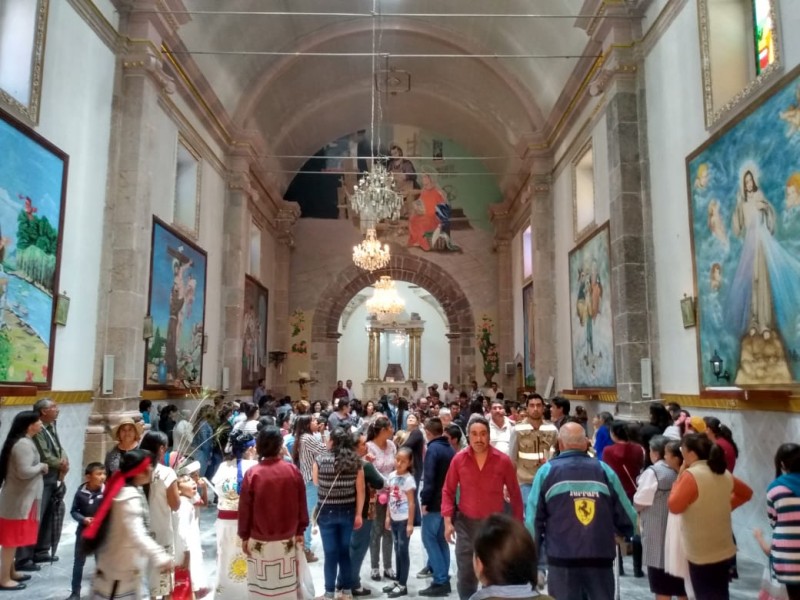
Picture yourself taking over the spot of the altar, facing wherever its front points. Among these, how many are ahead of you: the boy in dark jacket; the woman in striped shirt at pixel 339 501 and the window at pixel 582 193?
3

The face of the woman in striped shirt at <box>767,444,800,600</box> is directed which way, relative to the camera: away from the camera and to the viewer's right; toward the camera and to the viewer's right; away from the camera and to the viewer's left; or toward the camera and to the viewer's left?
away from the camera and to the viewer's left

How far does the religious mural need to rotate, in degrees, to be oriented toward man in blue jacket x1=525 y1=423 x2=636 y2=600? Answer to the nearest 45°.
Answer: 0° — it already faces them

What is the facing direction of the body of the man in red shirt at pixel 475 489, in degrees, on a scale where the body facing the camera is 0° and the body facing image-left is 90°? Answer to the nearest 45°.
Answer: approximately 0°

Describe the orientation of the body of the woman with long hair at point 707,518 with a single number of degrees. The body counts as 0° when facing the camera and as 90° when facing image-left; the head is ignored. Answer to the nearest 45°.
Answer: approximately 135°

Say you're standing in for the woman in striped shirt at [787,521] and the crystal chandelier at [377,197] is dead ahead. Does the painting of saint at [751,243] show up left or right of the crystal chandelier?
right

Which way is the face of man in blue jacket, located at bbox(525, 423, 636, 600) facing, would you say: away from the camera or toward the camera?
away from the camera

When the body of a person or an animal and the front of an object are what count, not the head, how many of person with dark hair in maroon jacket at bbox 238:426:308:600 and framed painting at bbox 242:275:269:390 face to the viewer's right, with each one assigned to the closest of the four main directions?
1

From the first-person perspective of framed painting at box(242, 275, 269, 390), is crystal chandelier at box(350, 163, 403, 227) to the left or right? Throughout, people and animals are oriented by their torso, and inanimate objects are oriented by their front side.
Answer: on its right

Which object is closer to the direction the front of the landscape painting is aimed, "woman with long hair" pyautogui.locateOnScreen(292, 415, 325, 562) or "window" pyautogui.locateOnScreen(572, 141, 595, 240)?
the woman with long hair

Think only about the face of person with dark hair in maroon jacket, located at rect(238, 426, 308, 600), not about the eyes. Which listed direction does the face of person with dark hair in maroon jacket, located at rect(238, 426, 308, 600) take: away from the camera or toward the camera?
away from the camera
